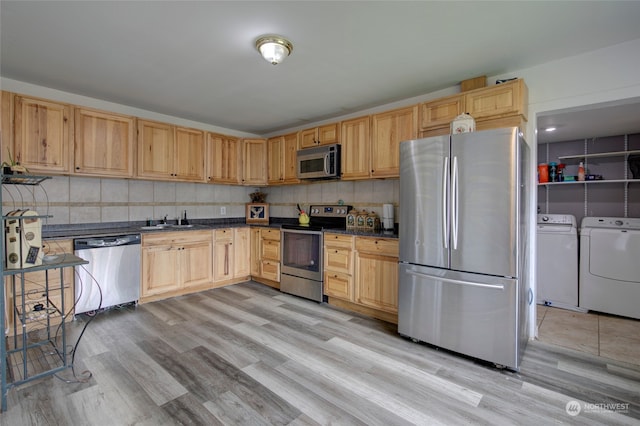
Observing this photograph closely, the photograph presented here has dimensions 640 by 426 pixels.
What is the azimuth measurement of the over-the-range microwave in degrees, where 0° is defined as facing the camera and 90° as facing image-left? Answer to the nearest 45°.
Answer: approximately 45°

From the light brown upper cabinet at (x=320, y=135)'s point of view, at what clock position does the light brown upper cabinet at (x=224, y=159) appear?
the light brown upper cabinet at (x=224, y=159) is roughly at 2 o'clock from the light brown upper cabinet at (x=320, y=135).

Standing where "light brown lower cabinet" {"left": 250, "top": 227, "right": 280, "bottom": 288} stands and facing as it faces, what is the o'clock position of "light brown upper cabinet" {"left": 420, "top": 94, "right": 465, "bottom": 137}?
The light brown upper cabinet is roughly at 9 o'clock from the light brown lower cabinet.

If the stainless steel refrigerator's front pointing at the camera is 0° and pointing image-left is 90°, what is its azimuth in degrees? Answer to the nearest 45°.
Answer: approximately 45°

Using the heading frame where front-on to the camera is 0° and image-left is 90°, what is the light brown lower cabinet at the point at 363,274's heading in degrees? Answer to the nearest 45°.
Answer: approximately 45°
